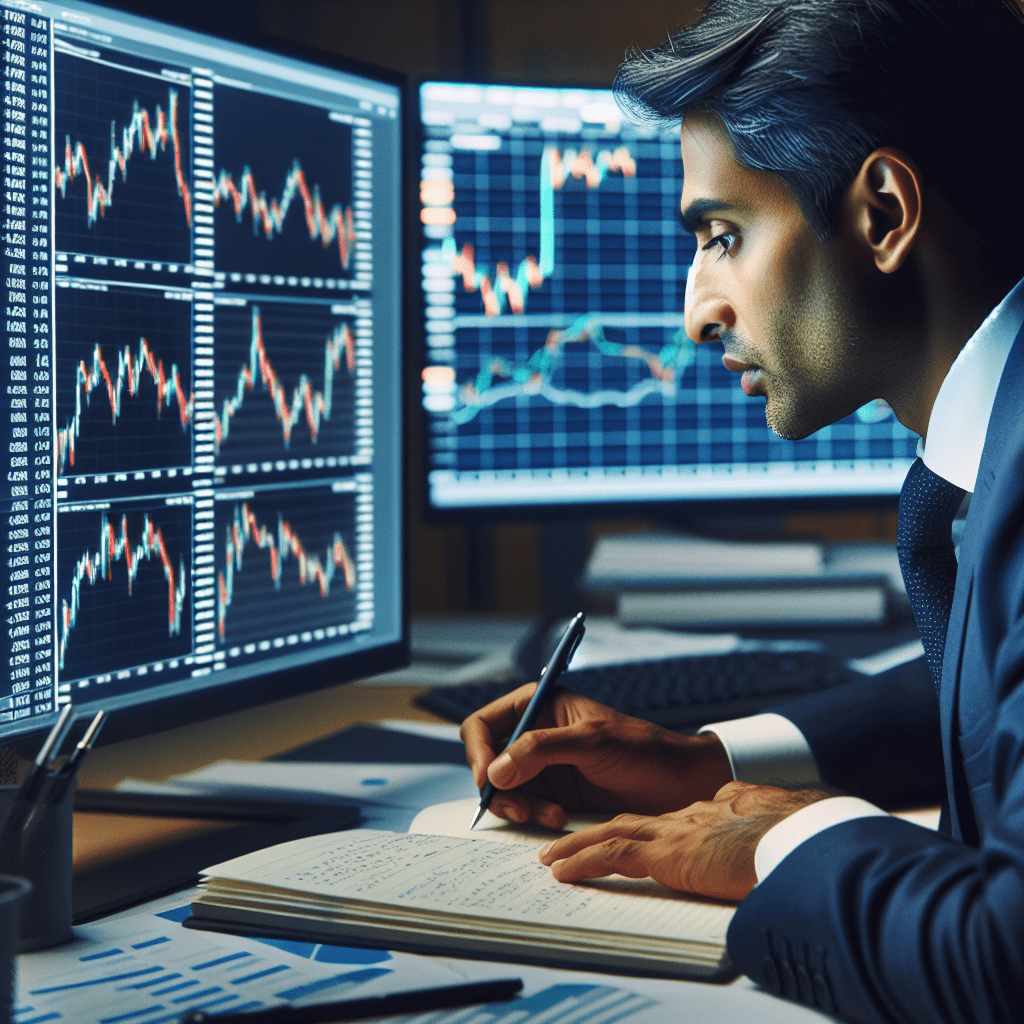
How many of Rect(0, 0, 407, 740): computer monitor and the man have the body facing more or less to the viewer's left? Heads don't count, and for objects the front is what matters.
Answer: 1

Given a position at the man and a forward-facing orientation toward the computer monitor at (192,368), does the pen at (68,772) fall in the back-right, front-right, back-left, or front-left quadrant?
front-left

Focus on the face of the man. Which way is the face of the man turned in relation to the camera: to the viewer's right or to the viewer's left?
to the viewer's left

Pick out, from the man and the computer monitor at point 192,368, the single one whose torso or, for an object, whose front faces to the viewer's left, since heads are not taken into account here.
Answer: the man

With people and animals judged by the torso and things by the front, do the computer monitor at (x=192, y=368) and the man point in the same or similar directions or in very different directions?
very different directions

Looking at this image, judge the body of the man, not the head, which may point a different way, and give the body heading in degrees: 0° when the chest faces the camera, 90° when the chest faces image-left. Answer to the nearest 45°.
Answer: approximately 90°

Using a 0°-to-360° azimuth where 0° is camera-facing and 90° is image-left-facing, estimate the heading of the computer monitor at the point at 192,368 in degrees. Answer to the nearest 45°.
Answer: approximately 315°
